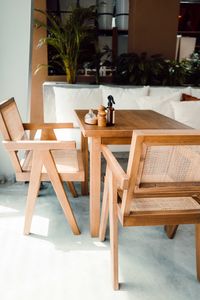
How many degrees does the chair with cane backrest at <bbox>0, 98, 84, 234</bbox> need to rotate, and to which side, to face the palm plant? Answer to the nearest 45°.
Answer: approximately 90° to its left

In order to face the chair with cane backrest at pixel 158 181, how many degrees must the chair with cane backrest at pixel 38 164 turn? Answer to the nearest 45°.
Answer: approximately 45° to its right

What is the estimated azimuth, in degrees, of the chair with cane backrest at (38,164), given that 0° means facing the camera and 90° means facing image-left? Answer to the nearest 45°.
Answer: approximately 270°
